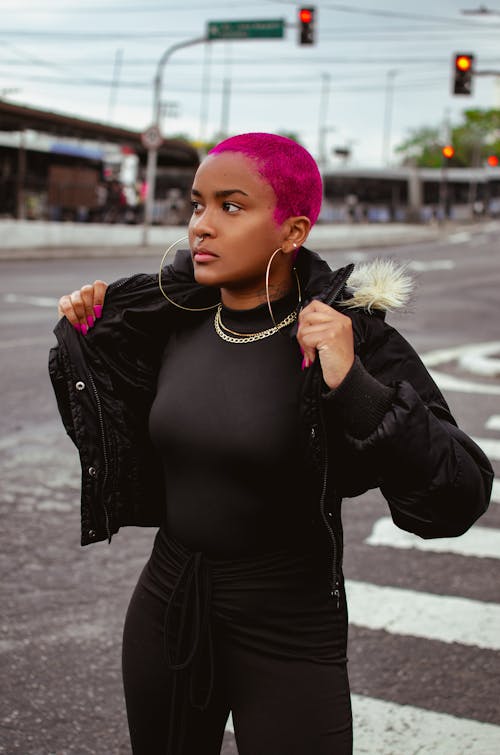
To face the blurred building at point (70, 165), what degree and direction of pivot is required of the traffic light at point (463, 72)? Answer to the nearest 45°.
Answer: approximately 135° to its right

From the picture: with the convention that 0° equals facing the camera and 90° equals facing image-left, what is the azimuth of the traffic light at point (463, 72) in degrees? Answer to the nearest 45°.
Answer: approximately 0°

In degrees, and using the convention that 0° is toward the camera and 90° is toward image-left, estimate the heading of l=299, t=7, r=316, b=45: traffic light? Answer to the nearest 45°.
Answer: approximately 0°

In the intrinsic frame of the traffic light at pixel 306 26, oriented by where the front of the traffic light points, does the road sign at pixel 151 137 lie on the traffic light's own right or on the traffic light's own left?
on the traffic light's own right

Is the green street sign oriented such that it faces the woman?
yes

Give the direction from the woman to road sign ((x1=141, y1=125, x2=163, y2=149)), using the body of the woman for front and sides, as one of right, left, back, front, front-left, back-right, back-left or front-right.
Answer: back-right

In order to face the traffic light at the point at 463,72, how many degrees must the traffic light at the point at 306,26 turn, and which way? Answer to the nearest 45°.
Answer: approximately 90° to its left

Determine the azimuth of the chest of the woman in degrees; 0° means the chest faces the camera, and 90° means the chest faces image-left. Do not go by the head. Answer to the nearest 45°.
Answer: approximately 45°
